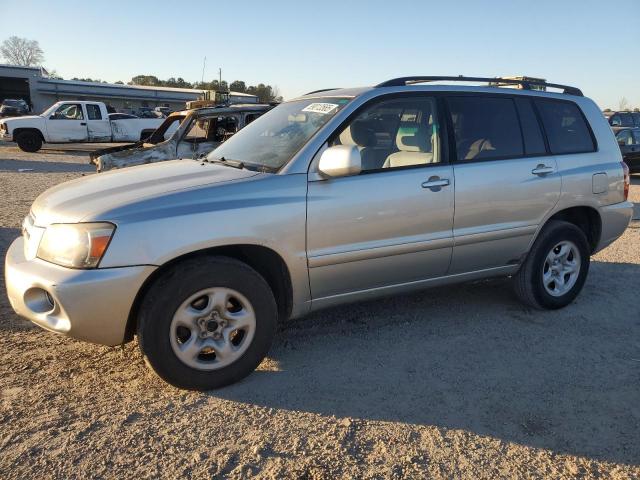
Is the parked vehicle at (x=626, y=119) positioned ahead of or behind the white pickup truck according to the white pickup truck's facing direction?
behind

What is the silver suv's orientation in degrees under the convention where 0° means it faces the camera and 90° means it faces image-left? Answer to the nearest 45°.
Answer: approximately 45°

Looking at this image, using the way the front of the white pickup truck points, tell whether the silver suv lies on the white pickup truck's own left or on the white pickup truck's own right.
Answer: on the white pickup truck's own left

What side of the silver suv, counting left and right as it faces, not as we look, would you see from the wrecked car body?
right

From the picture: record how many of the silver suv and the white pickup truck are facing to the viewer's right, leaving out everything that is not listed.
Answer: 0

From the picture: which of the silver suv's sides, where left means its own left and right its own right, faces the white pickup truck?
right

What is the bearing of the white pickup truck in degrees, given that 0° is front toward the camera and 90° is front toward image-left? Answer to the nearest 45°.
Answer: approximately 90°
